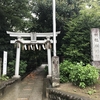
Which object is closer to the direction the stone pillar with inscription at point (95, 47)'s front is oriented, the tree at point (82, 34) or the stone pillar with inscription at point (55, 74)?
the stone pillar with inscription

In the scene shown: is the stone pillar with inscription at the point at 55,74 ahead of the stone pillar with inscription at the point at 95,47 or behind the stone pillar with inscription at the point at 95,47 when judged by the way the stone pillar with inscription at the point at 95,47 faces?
ahead

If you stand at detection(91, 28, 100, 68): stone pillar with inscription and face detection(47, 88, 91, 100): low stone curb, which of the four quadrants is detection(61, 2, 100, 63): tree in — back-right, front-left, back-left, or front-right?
back-right

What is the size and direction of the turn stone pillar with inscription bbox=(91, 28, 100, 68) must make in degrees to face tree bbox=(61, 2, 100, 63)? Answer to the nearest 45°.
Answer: approximately 135° to its right

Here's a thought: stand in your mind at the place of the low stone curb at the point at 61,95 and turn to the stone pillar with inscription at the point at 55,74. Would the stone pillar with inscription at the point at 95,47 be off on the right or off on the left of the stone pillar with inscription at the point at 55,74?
right

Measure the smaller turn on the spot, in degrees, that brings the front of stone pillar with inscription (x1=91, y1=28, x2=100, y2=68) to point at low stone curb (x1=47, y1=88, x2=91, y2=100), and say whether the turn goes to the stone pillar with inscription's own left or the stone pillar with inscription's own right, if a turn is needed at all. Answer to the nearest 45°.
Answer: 0° — it already faces it

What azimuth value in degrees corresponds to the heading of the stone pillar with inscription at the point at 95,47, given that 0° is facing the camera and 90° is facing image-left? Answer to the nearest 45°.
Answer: approximately 0°

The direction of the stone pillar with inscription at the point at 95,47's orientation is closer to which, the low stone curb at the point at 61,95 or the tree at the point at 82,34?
the low stone curb
